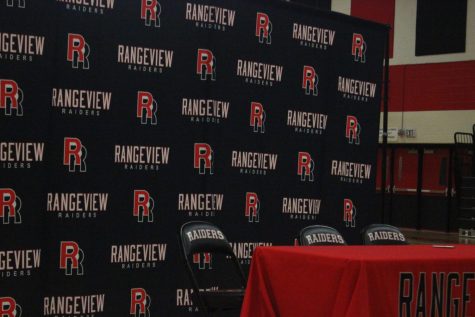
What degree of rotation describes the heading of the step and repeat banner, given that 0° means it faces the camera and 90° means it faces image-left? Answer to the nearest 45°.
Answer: approximately 315°

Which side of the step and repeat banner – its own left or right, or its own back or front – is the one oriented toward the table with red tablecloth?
front

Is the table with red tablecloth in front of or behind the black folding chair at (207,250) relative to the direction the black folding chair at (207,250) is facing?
in front

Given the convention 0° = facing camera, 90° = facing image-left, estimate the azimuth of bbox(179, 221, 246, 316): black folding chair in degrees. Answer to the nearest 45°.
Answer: approximately 315°
